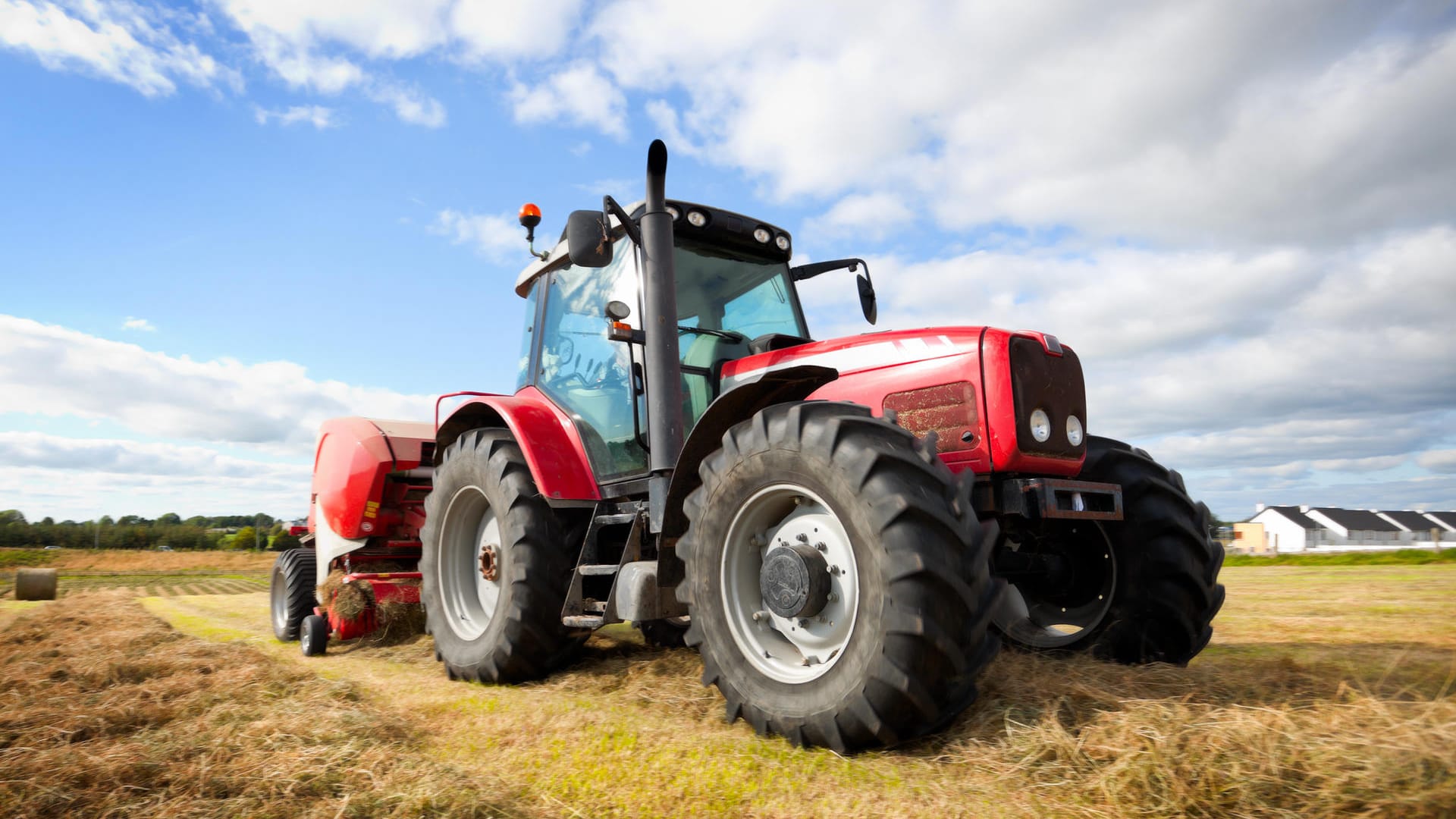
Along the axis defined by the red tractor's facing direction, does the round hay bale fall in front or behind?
behind

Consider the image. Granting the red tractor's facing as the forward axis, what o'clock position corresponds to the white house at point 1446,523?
The white house is roughly at 9 o'clock from the red tractor.

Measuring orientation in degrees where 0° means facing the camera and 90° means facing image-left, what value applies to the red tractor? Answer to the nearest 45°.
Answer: approximately 315°
